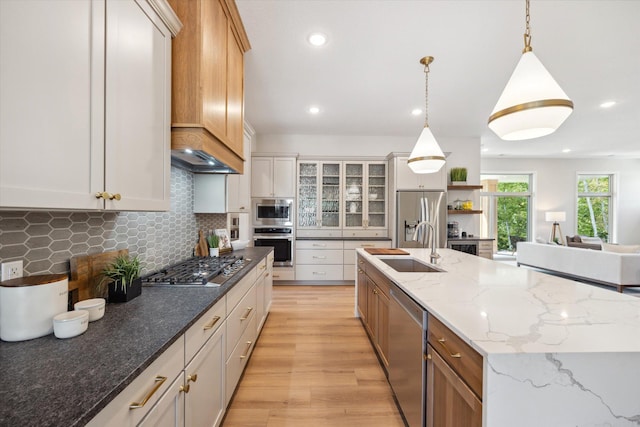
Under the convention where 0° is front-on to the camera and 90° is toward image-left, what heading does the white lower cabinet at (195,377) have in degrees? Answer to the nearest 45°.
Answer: approximately 270°

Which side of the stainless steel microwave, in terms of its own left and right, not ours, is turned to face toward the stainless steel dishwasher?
front

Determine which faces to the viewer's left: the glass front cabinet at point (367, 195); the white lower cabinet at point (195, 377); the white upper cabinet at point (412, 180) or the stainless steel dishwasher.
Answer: the stainless steel dishwasher

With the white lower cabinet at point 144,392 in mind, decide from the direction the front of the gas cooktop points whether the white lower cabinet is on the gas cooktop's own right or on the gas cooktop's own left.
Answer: on the gas cooktop's own right

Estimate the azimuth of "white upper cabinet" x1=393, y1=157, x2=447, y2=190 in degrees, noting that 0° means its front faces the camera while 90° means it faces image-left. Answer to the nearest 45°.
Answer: approximately 0°

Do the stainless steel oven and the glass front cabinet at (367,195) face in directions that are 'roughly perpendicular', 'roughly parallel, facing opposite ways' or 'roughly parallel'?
roughly parallel

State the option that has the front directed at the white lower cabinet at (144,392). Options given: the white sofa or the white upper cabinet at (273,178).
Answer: the white upper cabinet

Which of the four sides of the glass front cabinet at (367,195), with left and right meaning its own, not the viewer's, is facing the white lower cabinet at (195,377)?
front

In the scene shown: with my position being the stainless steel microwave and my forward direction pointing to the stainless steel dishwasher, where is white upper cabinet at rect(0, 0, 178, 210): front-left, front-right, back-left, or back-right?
front-right

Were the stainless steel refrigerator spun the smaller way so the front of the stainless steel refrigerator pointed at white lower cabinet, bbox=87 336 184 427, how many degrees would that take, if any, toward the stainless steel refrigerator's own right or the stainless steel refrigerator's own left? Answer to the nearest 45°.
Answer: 0° — it already faces it

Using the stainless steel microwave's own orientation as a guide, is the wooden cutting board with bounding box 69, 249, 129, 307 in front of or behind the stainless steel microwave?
in front

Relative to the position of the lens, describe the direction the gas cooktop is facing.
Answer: facing to the right of the viewer

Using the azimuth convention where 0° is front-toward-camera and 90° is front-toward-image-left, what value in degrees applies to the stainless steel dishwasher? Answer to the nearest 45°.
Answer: approximately 90°

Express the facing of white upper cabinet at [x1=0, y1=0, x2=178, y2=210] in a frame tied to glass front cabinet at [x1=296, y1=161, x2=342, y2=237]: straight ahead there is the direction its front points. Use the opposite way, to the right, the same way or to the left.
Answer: to the left

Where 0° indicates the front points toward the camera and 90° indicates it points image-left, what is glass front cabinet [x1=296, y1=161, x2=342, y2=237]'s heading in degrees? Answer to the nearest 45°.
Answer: approximately 0°

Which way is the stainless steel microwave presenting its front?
toward the camera

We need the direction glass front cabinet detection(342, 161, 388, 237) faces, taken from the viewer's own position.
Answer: facing the viewer
